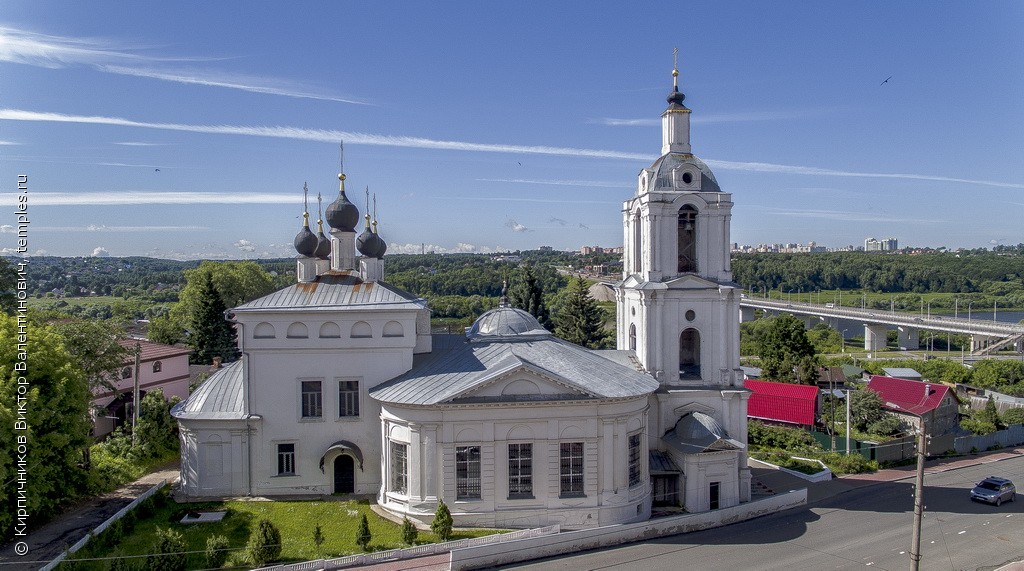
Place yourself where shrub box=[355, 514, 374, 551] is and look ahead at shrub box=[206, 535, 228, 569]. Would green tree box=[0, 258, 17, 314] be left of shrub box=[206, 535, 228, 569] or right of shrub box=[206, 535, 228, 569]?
right

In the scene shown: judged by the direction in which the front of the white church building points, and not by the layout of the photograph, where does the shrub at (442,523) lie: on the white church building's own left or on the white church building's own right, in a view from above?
on the white church building's own right

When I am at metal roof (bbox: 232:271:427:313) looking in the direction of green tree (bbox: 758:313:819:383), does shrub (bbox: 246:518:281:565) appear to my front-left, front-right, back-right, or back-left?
back-right

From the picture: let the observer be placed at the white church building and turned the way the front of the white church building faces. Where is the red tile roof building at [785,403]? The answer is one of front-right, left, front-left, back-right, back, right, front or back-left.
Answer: front-left

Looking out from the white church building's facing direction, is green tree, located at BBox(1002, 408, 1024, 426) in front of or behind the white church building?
in front

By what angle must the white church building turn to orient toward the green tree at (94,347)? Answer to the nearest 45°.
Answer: approximately 90° to its right

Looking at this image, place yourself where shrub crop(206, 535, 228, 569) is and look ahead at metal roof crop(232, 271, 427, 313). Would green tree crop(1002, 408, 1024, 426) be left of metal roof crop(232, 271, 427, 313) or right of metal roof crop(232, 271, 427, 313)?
right

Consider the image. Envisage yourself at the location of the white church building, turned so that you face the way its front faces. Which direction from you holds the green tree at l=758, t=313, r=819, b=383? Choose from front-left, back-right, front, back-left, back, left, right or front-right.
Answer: front-left

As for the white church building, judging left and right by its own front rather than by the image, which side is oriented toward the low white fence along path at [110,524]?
back

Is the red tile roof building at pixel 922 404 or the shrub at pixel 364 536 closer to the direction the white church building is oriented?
the red tile roof building

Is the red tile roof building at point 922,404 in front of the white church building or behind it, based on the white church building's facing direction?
in front

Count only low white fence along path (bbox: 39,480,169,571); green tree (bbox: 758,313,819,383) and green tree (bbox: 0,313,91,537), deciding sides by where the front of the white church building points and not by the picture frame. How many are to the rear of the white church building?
2

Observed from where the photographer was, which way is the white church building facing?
facing to the right of the viewer
